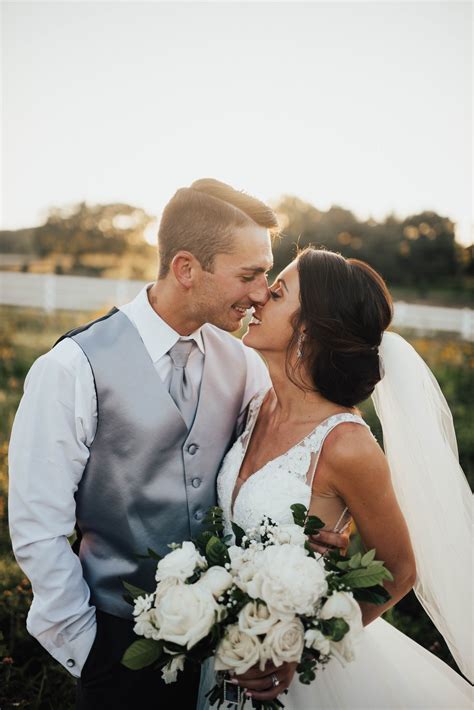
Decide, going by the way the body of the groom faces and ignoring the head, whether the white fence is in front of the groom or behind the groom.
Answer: behind

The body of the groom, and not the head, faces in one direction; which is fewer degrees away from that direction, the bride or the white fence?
the bride

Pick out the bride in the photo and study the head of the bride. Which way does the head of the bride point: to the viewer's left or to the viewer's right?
to the viewer's left

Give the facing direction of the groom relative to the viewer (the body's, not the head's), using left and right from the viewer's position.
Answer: facing the viewer and to the right of the viewer

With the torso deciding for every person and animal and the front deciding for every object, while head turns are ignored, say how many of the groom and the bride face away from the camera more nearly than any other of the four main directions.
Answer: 0

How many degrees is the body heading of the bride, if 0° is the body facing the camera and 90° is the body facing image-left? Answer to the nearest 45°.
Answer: approximately 45°

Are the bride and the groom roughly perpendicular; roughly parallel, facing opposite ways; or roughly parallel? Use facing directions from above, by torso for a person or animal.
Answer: roughly perpendicular

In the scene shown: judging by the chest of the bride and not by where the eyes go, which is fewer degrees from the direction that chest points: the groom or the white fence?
the groom
